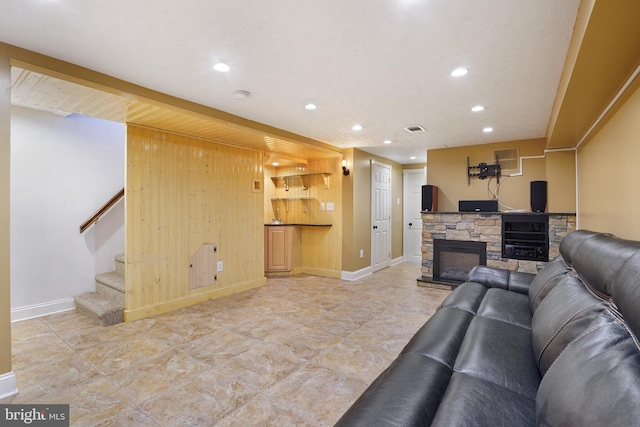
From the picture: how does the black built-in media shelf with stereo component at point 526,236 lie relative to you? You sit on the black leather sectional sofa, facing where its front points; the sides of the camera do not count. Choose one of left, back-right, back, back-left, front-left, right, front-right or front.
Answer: right

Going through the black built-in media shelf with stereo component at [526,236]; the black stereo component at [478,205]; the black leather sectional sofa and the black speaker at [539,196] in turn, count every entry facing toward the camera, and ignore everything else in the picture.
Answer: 3

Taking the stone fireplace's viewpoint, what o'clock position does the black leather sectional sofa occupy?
The black leather sectional sofa is roughly at 12 o'clock from the stone fireplace.

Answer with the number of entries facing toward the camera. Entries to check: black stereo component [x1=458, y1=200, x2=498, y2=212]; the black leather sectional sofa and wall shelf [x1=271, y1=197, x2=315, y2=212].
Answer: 2

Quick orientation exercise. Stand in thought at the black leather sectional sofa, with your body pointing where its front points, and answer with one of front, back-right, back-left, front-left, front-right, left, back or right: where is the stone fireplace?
right

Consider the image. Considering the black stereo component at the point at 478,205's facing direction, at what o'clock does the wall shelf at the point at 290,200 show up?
The wall shelf is roughly at 3 o'clock from the black stereo component.

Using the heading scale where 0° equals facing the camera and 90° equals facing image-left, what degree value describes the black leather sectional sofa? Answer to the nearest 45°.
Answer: approximately 90°

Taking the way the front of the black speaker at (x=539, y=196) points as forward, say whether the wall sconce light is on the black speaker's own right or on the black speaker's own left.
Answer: on the black speaker's own right

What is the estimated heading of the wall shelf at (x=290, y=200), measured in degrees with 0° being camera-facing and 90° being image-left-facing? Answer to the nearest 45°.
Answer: approximately 0°

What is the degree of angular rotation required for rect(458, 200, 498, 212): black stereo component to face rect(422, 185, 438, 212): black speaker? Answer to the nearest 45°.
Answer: approximately 90° to its right

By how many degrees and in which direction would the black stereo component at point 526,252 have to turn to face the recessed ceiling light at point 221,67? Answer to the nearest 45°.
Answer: approximately 45° to its right

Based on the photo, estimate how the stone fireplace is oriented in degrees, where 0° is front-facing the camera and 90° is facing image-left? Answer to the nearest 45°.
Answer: approximately 0°

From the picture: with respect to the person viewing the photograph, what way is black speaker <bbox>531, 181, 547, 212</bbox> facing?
facing the viewer

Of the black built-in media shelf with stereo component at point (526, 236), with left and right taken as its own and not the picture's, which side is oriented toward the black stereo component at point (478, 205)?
right
